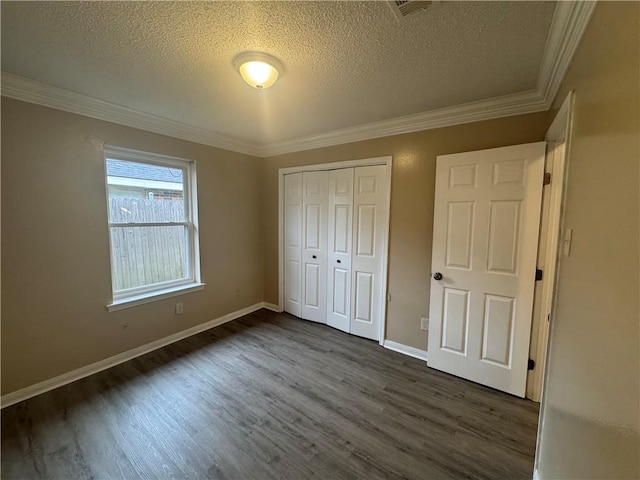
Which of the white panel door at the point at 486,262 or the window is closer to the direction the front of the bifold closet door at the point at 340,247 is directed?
the window

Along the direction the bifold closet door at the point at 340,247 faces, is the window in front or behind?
in front

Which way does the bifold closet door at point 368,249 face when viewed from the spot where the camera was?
facing the viewer and to the left of the viewer

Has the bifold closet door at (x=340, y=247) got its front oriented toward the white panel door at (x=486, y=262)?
no

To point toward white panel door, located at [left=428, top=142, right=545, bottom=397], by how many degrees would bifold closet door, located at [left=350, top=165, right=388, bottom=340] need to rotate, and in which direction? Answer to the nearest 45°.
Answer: approximately 90° to its left

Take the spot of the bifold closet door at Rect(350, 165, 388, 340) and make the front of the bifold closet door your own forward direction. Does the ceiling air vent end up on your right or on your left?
on your left

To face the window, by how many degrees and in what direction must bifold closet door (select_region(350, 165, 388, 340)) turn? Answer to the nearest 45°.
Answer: approximately 45° to its right

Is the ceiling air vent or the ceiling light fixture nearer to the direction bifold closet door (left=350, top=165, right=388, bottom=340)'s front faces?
the ceiling light fixture

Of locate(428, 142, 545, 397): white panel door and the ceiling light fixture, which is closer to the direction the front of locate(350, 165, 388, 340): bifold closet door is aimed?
the ceiling light fixture

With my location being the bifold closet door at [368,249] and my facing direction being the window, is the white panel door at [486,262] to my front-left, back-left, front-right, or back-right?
back-left

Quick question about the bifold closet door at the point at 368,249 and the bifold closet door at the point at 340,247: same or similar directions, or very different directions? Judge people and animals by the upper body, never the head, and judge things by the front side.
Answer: same or similar directions

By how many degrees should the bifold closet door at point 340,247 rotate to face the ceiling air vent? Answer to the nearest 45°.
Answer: approximately 45° to its left

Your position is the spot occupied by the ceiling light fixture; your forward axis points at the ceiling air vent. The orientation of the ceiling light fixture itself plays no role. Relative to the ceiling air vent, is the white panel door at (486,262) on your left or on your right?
left

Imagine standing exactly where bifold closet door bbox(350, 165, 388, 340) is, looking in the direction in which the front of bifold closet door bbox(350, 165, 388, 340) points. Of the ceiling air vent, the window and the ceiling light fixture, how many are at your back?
0
